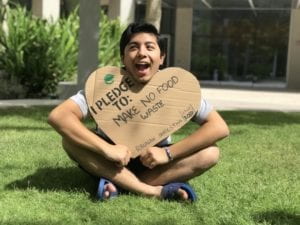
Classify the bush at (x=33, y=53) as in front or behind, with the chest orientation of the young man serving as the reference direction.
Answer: behind

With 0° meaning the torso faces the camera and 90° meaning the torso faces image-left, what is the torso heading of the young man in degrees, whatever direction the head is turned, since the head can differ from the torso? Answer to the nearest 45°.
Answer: approximately 0°

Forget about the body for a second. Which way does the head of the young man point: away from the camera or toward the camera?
toward the camera
